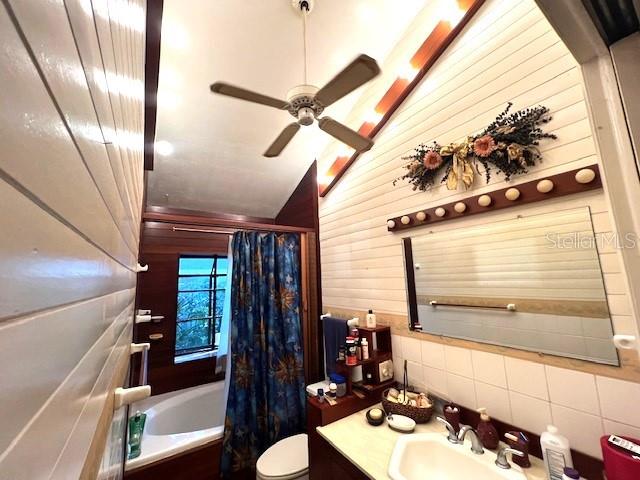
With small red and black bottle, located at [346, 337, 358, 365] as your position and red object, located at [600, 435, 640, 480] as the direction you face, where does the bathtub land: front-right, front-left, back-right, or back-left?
back-right

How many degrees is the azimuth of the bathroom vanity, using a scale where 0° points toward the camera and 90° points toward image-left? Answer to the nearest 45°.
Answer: approximately 45°

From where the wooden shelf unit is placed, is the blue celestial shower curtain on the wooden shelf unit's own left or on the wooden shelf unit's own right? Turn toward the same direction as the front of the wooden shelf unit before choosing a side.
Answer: on the wooden shelf unit's own right

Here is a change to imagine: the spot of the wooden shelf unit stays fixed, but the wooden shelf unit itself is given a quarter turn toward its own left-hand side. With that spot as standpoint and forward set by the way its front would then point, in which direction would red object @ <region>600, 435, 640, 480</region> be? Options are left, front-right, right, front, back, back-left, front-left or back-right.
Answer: front

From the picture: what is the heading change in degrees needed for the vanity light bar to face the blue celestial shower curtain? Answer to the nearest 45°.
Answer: approximately 45° to its right

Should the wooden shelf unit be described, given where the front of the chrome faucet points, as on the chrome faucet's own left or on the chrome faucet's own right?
on the chrome faucet's own right

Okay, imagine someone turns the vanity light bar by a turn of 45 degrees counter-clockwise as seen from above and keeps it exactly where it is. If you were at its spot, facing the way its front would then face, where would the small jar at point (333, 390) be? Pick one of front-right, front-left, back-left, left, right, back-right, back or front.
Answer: right

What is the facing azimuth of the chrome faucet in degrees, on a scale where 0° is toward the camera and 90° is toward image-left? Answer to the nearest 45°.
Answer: approximately 45°

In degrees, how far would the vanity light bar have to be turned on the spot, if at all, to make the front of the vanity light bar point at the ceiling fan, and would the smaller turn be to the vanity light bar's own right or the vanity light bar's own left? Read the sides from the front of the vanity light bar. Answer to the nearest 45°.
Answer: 0° — it already faces it
